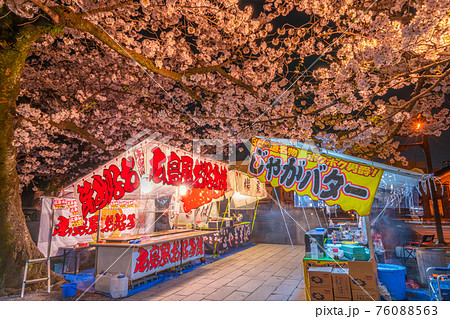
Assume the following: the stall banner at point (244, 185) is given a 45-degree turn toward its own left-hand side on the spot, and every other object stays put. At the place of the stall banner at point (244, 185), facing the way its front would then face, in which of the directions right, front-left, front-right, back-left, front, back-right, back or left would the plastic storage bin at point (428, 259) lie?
front-right

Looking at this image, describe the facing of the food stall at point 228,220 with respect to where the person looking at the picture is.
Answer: facing the viewer and to the right of the viewer

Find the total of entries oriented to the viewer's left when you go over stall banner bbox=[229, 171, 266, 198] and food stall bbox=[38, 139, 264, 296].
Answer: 0

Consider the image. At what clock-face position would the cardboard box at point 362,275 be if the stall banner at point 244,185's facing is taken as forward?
The cardboard box is roughly at 1 o'clock from the stall banner.

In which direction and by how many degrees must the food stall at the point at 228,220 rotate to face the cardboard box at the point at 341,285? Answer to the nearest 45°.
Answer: approximately 45° to its right

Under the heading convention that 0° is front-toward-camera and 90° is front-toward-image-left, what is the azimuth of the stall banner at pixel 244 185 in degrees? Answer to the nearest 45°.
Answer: approximately 315°

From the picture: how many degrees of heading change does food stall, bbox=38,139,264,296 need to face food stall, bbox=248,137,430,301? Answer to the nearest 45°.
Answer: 0° — it already faces it

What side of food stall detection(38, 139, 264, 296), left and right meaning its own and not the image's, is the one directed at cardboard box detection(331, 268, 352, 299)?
front

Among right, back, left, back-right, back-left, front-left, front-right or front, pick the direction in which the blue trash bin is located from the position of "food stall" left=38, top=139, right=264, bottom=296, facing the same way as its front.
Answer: front

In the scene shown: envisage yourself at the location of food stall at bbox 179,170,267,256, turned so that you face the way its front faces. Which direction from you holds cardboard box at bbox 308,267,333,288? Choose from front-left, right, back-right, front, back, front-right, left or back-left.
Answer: front-right
